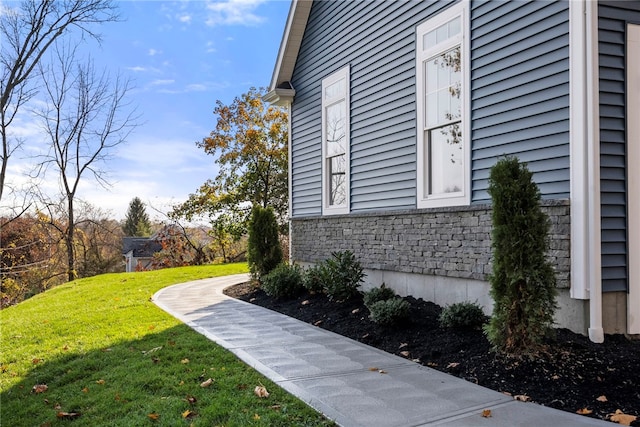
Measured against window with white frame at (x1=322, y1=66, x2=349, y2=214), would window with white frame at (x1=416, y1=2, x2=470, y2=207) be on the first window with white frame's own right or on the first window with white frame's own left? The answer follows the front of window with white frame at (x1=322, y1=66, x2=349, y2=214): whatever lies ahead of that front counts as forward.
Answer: on the first window with white frame's own left

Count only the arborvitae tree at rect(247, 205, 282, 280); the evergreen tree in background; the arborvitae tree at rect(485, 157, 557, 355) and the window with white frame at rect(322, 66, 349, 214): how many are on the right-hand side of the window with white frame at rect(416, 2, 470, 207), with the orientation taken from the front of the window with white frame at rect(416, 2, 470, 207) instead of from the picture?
3

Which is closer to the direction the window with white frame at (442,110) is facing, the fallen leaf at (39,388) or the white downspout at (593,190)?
the fallen leaf

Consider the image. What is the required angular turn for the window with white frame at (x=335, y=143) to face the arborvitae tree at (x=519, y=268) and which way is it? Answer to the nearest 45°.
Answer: approximately 45° to its left

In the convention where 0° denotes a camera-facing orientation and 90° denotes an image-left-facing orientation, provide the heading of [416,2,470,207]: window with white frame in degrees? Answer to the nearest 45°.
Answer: approximately 45°

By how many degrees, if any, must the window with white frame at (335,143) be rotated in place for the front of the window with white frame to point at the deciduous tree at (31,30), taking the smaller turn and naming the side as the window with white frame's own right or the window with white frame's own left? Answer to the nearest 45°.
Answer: approximately 45° to the window with white frame's own right

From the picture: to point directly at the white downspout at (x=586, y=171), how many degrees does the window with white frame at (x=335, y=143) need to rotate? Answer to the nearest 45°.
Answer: approximately 90° to its left

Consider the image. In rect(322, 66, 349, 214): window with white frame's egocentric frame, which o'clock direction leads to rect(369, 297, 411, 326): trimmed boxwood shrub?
The trimmed boxwood shrub is roughly at 10 o'clock from the window with white frame.

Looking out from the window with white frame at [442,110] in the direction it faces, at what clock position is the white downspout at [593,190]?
The white downspout is roughly at 9 o'clock from the window with white frame.

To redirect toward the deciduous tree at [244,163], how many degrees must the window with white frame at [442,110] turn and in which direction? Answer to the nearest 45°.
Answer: approximately 90° to its right

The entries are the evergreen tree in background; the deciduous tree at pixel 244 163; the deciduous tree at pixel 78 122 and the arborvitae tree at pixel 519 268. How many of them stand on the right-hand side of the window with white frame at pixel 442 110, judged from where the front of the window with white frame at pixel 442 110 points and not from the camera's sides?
3
